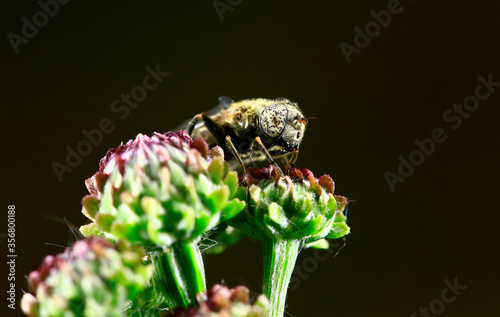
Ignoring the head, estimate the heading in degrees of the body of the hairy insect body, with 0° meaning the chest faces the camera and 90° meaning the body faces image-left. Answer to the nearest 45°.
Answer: approximately 315°

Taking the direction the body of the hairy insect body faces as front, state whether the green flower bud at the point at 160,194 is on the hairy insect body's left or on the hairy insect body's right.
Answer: on the hairy insect body's right

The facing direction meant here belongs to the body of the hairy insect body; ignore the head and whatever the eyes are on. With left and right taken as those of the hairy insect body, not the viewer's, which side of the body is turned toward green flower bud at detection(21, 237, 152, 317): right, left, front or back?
right
